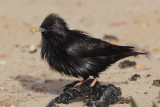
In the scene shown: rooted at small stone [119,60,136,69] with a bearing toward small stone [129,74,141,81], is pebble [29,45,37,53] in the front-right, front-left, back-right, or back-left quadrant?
back-right

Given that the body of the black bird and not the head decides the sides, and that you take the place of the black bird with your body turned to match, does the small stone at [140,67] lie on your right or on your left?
on your right

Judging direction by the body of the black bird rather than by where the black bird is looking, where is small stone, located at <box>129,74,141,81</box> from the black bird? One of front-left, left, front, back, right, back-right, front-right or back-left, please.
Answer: back-right

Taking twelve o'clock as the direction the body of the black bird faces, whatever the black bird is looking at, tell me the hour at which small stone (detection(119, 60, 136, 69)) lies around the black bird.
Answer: The small stone is roughly at 4 o'clock from the black bird.

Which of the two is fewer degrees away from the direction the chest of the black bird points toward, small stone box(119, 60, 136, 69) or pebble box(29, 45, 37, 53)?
the pebble

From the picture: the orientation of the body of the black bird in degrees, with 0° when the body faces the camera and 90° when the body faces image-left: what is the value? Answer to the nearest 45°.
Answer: approximately 90°
